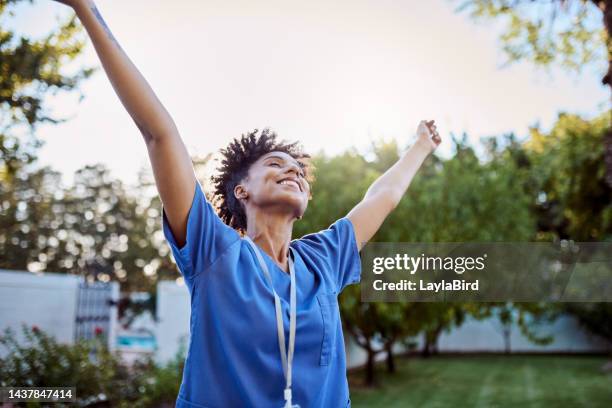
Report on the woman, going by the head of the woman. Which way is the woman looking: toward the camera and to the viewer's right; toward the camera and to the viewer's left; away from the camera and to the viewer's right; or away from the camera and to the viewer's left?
toward the camera and to the viewer's right

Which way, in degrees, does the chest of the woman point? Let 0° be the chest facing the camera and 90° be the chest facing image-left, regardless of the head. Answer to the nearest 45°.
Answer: approximately 315°
